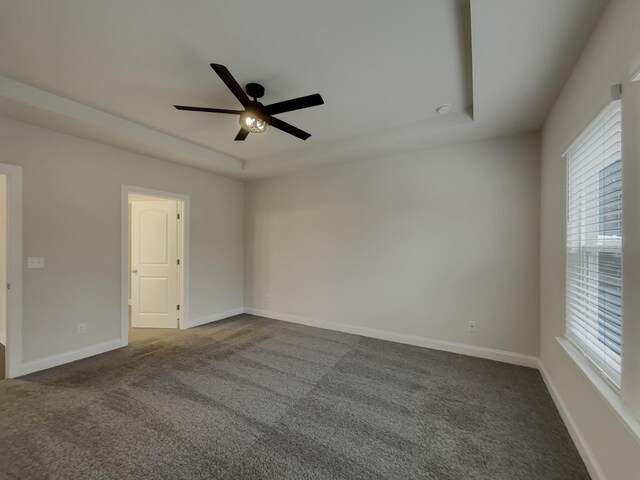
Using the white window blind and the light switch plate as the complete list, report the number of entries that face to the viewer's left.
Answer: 1

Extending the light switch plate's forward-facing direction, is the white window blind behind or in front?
in front

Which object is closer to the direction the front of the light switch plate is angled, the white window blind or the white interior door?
the white window blind

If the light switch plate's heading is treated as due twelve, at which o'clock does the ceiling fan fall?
The ceiling fan is roughly at 11 o'clock from the light switch plate.

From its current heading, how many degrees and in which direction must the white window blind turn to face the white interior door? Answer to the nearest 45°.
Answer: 0° — it already faces it

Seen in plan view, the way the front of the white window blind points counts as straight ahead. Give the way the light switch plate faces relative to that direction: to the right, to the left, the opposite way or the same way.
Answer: the opposite way

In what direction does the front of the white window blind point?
to the viewer's left

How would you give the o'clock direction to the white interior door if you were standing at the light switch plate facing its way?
The white interior door is roughly at 8 o'clock from the light switch plate.
